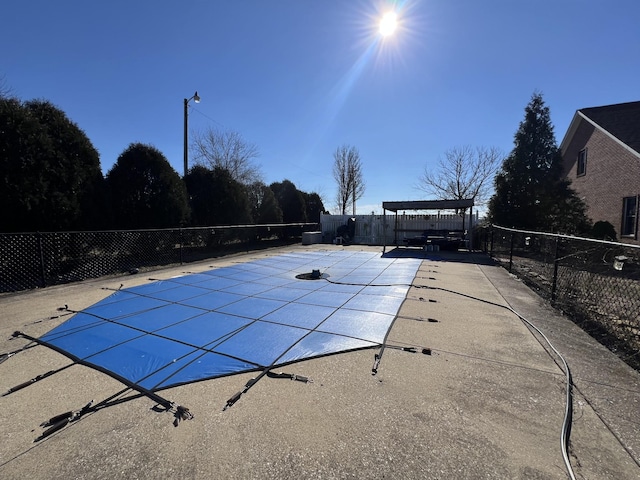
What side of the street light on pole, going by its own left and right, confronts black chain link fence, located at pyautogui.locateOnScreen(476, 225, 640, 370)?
right

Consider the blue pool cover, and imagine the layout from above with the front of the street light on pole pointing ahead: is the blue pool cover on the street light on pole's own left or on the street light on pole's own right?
on the street light on pole's own right

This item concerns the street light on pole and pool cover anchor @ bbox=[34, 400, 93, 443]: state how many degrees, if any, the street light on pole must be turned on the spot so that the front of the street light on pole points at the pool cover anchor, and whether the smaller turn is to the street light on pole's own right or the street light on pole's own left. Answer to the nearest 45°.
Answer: approximately 90° to the street light on pole's own right

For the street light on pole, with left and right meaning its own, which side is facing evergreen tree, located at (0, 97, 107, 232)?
right

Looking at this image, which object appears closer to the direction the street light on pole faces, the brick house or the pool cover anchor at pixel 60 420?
the brick house

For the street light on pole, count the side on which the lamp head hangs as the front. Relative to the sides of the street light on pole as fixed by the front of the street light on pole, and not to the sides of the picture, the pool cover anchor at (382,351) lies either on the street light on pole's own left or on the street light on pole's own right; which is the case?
on the street light on pole's own right

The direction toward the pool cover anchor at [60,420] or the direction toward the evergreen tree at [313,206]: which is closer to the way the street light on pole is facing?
the evergreen tree

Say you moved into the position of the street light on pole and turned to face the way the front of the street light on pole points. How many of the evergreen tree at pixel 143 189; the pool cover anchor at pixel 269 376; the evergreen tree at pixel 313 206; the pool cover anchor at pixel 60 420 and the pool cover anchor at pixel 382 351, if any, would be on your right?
4

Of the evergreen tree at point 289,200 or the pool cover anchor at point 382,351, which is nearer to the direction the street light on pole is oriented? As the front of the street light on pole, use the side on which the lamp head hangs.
the evergreen tree

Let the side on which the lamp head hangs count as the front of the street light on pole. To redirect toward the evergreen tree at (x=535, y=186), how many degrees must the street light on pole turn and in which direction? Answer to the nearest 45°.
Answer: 0° — it already faces it

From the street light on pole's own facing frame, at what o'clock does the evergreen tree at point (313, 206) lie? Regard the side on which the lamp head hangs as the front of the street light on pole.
The evergreen tree is roughly at 11 o'clock from the street light on pole.

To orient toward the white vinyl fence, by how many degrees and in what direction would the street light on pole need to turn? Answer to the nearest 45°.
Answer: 0° — it already faces it

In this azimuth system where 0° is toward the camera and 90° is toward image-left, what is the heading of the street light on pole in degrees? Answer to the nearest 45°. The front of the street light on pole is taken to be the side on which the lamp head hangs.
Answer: approximately 270°

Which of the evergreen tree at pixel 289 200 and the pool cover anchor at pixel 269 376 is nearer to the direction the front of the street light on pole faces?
the evergreen tree
